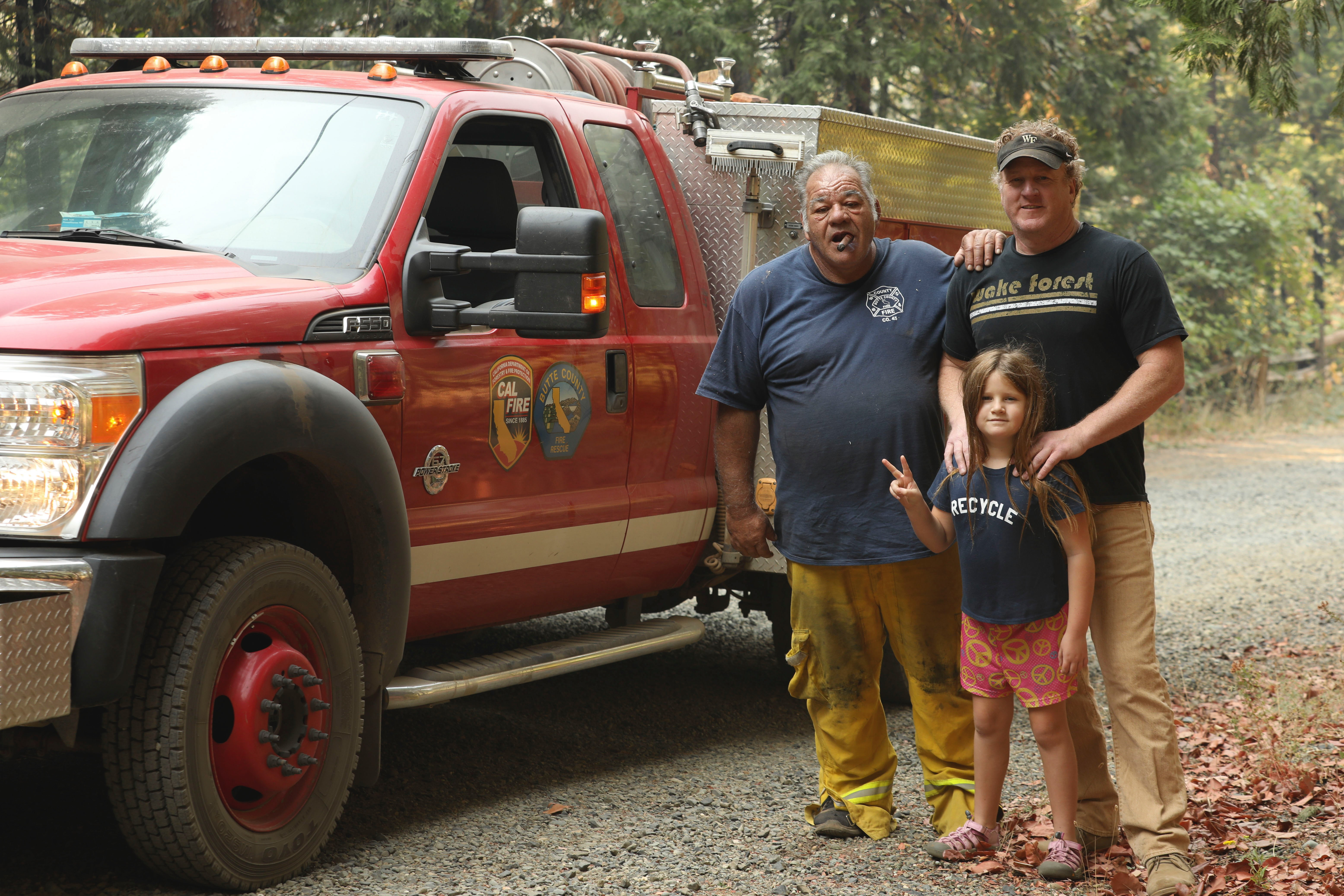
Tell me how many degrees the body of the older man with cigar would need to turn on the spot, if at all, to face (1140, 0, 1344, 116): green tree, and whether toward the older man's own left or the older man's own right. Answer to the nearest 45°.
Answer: approximately 135° to the older man's own left

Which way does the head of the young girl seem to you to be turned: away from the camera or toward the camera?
toward the camera

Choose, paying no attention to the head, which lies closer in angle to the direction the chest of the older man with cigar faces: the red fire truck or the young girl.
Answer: the young girl

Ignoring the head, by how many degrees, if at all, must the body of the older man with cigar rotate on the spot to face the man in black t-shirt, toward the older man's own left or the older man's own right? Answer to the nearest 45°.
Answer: approximately 45° to the older man's own left

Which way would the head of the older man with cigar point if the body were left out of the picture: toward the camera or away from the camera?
toward the camera

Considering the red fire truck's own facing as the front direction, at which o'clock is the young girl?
The young girl is roughly at 8 o'clock from the red fire truck.

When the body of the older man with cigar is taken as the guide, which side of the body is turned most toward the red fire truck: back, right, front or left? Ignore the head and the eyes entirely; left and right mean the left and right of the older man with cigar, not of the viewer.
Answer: right

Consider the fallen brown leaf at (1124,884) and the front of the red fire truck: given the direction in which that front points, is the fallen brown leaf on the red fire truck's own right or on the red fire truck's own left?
on the red fire truck's own left

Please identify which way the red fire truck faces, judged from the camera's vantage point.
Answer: facing the viewer and to the left of the viewer

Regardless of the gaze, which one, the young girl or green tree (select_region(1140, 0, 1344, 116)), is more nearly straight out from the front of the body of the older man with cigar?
the young girl

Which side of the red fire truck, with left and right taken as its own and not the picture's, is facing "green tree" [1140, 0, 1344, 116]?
back

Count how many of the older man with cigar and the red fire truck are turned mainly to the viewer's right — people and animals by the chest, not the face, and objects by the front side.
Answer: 0

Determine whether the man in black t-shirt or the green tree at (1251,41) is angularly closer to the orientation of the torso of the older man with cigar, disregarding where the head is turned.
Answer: the man in black t-shirt

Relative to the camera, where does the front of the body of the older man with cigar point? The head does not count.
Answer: toward the camera
